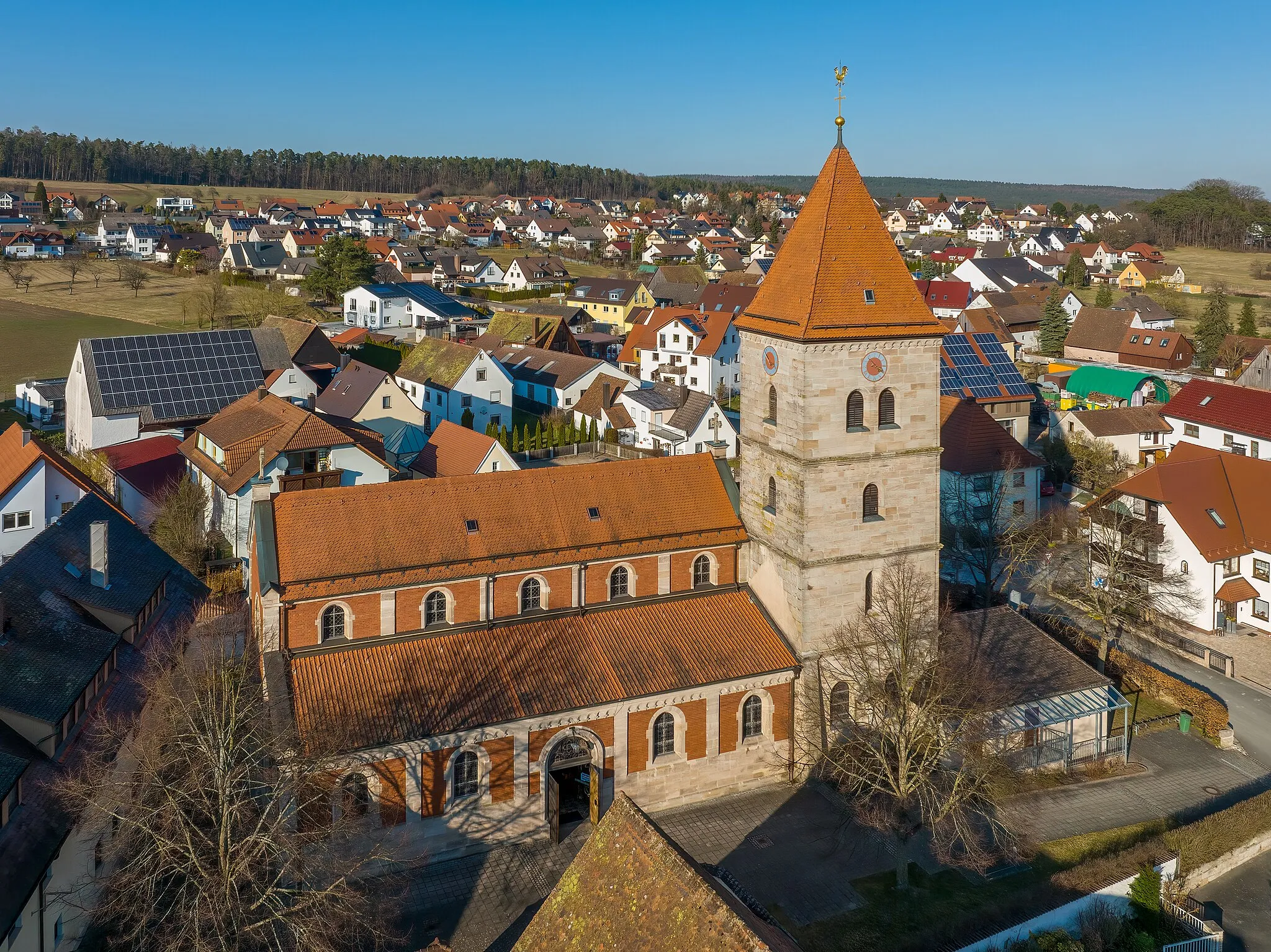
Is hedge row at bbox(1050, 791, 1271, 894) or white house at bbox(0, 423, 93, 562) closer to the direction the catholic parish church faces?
the hedge row

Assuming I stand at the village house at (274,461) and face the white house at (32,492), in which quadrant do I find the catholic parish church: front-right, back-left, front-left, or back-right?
back-left

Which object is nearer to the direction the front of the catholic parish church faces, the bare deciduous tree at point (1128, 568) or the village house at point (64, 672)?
the village house

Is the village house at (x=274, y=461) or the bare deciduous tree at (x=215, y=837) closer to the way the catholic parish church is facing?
the bare deciduous tree

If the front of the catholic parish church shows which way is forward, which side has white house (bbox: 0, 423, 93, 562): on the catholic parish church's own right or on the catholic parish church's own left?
on the catholic parish church's own right

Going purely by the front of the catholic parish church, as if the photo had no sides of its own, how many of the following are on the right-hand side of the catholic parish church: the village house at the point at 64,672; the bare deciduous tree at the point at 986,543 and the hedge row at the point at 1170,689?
1

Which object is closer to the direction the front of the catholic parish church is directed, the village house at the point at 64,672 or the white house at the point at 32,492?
the village house

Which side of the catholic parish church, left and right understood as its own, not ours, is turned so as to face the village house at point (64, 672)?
right

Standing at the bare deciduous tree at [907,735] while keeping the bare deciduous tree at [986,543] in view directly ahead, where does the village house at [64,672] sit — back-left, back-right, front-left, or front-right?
back-left

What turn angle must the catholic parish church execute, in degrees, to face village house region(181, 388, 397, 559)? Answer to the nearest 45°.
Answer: approximately 135° to its right

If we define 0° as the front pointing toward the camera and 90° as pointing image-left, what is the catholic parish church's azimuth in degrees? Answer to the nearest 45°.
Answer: approximately 0°

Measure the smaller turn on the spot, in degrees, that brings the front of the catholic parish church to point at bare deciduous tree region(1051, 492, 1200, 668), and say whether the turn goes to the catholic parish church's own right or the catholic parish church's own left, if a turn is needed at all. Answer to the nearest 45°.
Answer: approximately 135° to the catholic parish church's own left

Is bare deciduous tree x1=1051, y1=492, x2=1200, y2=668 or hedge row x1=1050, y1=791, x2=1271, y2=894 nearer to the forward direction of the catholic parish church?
the hedge row
